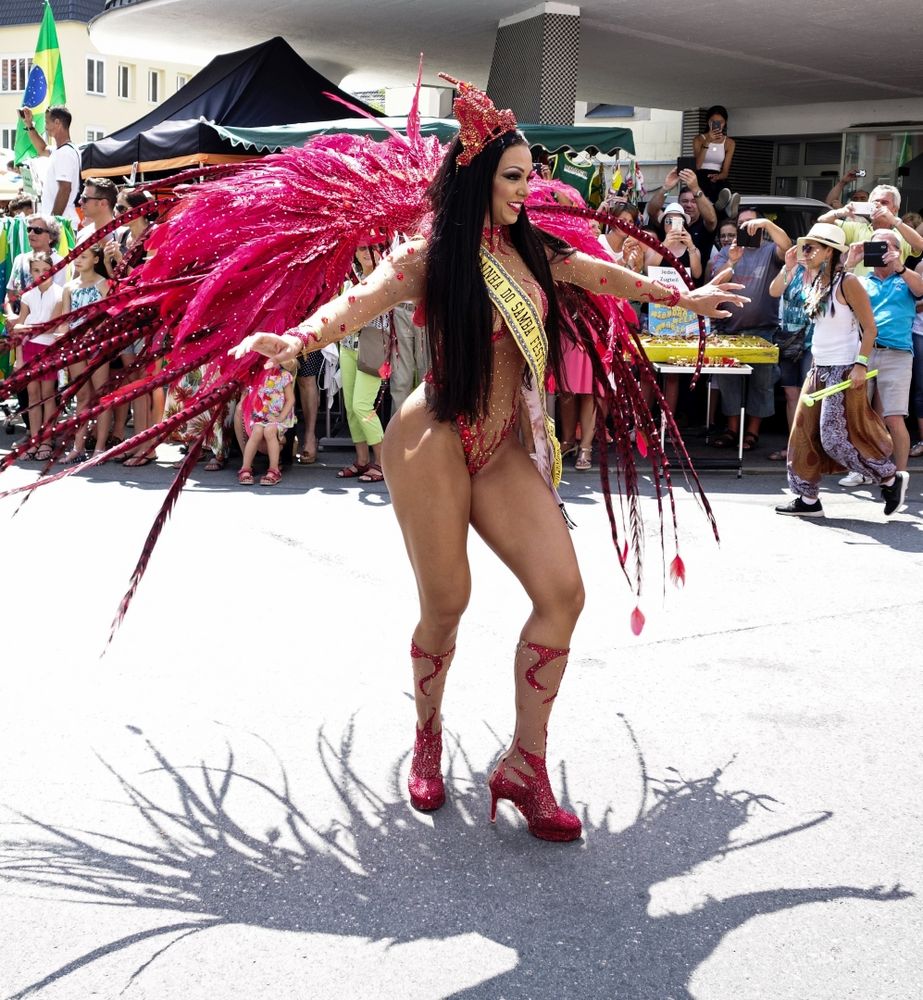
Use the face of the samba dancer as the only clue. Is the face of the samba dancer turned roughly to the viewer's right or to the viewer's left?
to the viewer's right

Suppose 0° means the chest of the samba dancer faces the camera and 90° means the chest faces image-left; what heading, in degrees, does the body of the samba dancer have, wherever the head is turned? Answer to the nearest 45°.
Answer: approximately 315°

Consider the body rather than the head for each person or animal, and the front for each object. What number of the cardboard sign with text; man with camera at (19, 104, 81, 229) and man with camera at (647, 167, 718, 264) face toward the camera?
2

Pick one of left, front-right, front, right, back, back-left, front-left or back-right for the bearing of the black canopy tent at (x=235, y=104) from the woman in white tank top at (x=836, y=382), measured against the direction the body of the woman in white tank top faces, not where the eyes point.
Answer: right

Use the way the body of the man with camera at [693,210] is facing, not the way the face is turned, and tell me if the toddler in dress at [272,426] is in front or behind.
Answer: in front

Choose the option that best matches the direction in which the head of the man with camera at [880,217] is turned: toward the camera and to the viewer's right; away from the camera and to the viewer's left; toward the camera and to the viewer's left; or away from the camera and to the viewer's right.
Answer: toward the camera and to the viewer's left

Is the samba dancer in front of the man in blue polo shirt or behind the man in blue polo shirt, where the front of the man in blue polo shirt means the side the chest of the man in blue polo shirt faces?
in front

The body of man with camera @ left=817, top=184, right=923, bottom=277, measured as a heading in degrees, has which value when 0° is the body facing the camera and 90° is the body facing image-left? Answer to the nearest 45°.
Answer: approximately 45°

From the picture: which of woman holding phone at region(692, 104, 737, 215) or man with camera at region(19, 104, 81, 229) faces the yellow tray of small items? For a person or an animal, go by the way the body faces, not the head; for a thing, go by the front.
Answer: the woman holding phone
